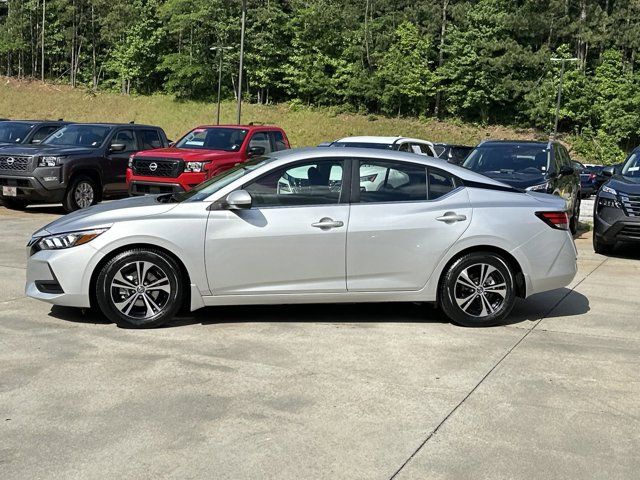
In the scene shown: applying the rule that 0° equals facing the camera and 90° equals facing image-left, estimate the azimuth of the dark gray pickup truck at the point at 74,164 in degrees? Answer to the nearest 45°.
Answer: approximately 45°

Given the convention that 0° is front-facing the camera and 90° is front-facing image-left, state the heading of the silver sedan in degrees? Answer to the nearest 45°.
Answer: approximately 90°

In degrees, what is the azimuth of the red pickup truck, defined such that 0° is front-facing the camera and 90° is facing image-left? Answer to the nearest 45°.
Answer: approximately 45°

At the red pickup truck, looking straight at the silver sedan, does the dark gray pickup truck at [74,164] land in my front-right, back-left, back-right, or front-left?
back-right

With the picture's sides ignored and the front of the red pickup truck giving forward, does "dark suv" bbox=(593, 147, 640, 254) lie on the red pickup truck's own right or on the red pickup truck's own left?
on the red pickup truck's own left

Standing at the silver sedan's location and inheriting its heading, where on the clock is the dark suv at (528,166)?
The dark suv is roughly at 4 o'clock from the silver sedan.

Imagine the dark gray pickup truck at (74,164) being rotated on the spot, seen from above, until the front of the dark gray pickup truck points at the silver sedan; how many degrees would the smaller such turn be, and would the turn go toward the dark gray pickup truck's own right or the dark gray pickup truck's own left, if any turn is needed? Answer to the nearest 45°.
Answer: approximately 45° to the dark gray pickup truck's own left

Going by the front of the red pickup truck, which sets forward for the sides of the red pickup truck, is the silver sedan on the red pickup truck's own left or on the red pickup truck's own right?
on the red pickup truck's own left

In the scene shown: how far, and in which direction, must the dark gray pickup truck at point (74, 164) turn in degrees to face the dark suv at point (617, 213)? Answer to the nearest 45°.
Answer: approximately 90° to its left

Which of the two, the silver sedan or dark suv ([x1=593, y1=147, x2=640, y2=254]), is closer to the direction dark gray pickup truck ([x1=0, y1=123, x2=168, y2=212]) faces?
the silver sedan

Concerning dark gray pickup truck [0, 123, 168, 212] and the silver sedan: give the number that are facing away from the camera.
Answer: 0

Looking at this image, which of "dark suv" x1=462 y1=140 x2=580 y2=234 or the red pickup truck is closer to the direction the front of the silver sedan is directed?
the red pickup truck

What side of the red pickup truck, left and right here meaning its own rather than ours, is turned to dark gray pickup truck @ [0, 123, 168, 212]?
right
